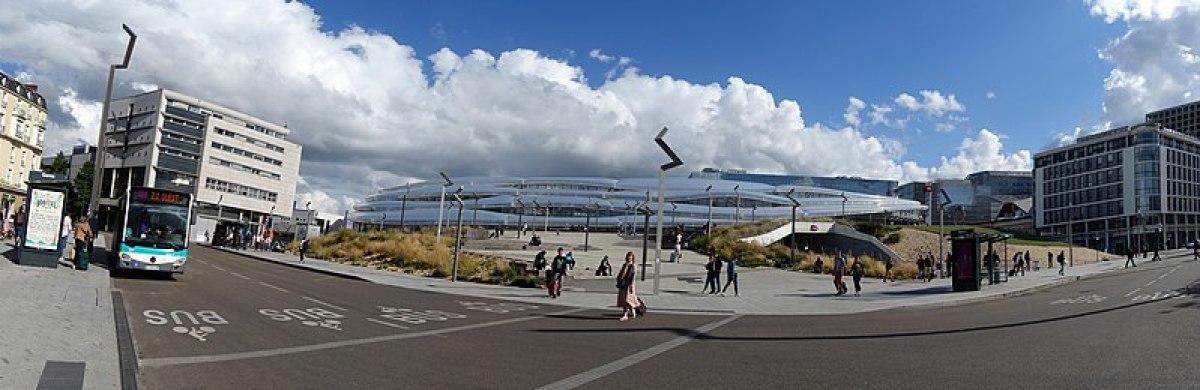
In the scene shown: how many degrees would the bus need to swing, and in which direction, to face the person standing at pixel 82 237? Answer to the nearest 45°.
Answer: approximately 90° to its right

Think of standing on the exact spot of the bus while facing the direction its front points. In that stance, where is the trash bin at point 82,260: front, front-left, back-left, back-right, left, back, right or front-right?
right

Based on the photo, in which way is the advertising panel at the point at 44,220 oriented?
toward the camera

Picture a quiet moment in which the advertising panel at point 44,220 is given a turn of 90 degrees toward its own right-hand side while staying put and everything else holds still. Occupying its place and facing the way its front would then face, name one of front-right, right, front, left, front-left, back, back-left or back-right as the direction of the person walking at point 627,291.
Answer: back-left

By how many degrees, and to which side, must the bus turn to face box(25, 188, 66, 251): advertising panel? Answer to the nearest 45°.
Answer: approximately 90° to its right

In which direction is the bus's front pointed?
toward the camera

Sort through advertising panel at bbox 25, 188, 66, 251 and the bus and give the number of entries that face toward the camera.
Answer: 2

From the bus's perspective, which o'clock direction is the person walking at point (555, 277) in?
The person walking is roughly at 10 o'clock from the bus.

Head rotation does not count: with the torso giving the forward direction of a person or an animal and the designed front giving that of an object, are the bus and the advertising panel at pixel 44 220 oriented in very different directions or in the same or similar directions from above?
same or similar directions

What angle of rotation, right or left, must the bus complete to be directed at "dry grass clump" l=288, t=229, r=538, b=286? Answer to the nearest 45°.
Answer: approximately 135° to its left
